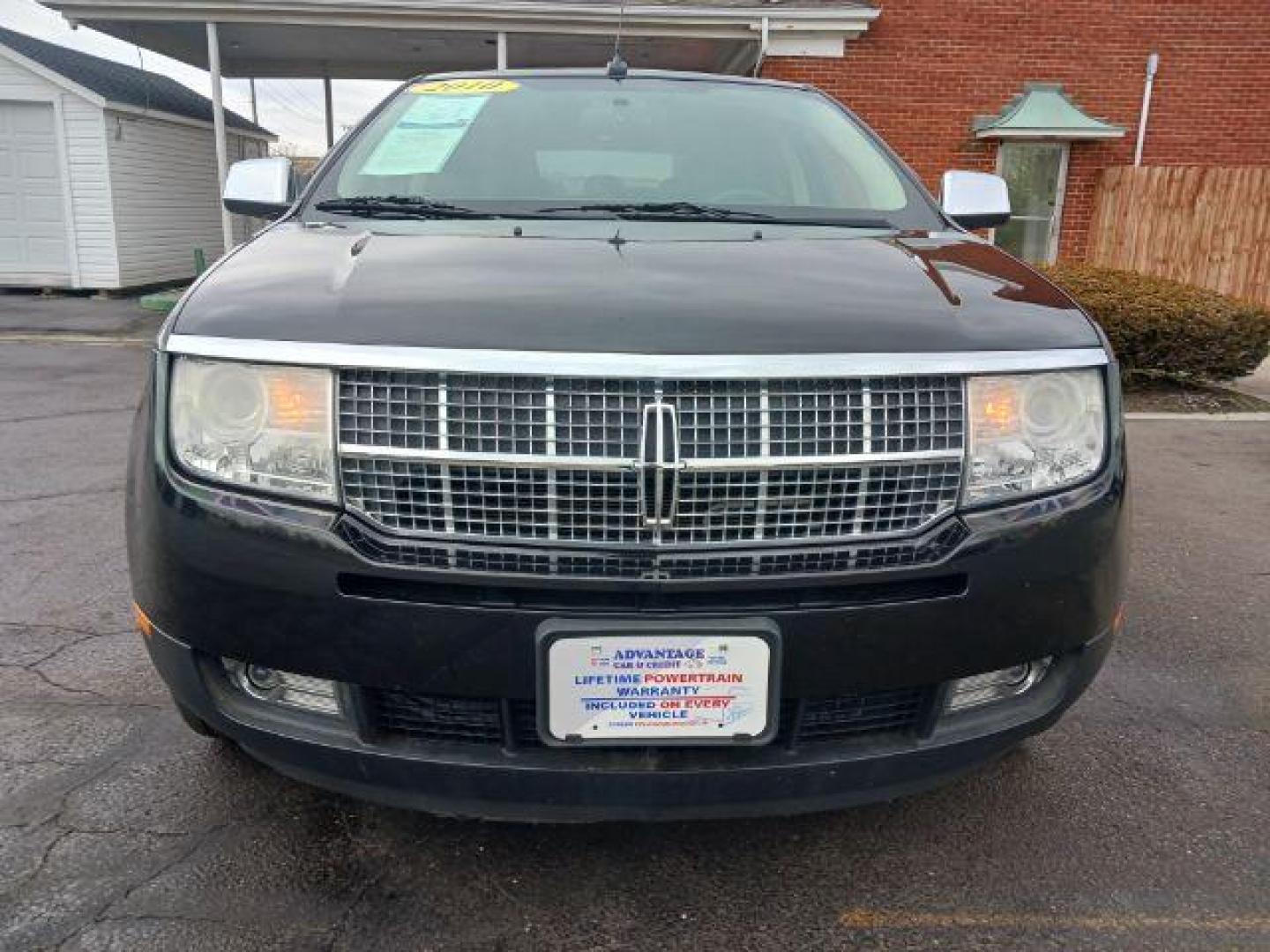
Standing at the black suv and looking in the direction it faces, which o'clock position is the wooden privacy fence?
The wooden privacy fence is roughly at 7 o'clock from the black suv.

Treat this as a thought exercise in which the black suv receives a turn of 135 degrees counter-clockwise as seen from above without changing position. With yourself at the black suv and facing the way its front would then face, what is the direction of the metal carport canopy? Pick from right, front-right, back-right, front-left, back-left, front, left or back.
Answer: front-left

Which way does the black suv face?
toward the camera

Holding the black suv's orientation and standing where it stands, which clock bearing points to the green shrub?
The green shrub is roughly at 7 o'clock from the black suv.

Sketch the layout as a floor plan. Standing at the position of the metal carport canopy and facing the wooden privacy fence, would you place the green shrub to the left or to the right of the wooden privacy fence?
right

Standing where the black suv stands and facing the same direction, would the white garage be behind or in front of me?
behind

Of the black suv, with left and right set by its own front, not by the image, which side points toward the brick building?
back
